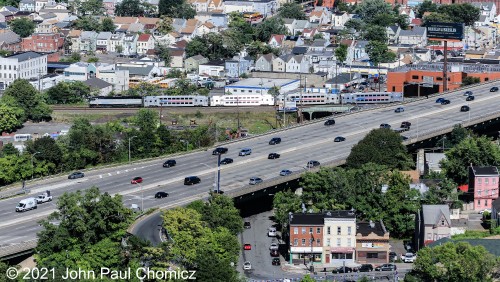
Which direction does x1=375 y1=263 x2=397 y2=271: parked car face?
to the viewer's left

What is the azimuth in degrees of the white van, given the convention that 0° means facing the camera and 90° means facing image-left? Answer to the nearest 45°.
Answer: approximately 45°

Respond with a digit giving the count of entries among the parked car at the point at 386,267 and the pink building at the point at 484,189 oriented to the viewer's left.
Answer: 1

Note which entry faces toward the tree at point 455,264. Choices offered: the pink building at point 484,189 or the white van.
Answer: the pink building

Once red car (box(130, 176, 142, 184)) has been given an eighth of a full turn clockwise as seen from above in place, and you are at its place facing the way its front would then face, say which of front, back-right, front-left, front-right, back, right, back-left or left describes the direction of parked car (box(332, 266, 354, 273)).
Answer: back-left

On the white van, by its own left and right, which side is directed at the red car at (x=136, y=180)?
back

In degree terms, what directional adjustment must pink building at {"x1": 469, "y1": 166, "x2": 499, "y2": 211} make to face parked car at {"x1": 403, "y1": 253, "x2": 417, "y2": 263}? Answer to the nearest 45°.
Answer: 0° — it already faces it

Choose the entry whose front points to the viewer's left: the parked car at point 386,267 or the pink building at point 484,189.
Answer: the parked car

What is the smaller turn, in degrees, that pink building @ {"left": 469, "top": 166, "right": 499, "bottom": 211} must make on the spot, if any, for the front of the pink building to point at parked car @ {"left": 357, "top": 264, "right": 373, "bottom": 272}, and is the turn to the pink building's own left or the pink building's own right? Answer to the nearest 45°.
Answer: approximately 45° to the pink building's own right
